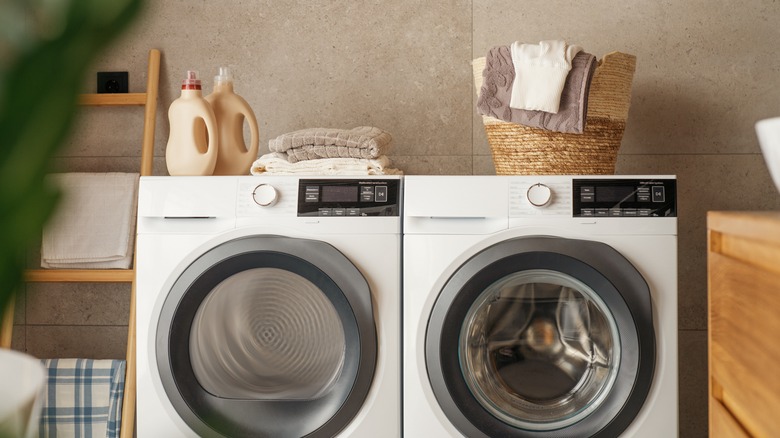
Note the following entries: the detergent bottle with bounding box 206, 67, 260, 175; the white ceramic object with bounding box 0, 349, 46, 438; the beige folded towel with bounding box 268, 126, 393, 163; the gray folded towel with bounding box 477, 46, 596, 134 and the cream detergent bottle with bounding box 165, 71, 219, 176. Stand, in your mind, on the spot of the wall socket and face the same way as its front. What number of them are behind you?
0

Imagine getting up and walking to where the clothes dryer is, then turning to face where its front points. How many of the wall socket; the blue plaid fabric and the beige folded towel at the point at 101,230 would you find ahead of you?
0

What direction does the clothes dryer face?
toward the camera

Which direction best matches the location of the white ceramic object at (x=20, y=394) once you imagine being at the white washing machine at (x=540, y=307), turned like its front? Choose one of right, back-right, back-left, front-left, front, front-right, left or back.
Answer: front

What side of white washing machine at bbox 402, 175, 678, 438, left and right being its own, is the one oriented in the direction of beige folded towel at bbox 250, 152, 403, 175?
right

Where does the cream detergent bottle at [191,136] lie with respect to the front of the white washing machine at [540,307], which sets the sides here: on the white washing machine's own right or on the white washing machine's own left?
on the white washing machine's own right

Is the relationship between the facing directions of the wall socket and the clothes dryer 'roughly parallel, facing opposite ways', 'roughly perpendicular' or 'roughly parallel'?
roughly parallel

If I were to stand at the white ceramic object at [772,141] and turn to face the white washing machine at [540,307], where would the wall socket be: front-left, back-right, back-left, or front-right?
front-left

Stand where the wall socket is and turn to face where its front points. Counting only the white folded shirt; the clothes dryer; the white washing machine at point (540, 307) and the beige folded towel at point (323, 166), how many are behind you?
0

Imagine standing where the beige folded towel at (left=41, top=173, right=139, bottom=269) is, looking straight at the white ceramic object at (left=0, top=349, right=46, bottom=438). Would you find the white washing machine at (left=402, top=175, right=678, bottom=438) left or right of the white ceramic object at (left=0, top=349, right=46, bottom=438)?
left

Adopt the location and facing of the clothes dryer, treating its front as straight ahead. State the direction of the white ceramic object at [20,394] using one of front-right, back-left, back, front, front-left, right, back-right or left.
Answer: front

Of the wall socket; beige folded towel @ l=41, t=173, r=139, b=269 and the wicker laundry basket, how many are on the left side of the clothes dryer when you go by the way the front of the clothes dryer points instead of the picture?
1

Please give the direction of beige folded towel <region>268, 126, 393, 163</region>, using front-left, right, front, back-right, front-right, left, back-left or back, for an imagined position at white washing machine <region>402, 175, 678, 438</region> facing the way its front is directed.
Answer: right

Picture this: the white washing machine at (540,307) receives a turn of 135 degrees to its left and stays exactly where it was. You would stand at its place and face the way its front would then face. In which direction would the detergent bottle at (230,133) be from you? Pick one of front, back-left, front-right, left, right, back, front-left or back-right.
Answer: back-left

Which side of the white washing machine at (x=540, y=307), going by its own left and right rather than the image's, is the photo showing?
front

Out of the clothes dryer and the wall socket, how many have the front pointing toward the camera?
2

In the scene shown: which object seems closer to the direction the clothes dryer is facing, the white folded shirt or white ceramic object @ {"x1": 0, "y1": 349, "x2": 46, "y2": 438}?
the white ceramic object

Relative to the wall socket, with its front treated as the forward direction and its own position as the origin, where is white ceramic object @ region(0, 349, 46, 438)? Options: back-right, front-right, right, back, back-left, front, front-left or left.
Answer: front
